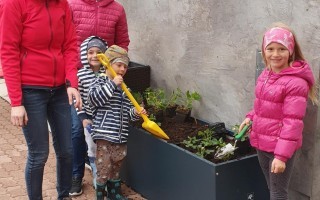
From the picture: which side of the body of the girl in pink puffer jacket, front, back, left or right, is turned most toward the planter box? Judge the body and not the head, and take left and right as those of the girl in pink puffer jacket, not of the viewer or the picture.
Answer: right

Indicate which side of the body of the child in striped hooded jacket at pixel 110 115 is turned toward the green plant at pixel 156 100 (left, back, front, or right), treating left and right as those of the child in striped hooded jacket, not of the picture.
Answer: left

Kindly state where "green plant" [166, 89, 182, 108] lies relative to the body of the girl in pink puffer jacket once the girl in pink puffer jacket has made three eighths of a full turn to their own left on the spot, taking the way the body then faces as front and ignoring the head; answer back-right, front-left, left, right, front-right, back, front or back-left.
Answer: back-left

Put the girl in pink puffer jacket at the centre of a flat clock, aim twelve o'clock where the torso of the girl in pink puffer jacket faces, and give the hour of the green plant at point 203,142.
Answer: The green plant is roughly at 3 o'clock from the girl in pink puffer jacket.

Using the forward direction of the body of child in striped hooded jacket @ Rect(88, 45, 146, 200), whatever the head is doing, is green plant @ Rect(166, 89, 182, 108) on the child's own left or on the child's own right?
on the child's own left

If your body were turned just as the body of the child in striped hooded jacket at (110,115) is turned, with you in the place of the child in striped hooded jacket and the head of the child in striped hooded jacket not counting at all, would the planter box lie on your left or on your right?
on your left

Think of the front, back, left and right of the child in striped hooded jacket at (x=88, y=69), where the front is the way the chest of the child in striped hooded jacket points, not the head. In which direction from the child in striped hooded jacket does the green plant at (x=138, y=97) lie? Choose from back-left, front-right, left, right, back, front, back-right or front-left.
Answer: left

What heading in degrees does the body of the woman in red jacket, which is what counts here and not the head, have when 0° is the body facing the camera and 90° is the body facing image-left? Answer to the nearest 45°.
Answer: approximately 315°

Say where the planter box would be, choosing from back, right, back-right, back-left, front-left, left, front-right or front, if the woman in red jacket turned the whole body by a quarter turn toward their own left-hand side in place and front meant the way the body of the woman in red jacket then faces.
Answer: front

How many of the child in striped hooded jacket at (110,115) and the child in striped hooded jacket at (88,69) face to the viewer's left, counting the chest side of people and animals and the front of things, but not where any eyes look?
0

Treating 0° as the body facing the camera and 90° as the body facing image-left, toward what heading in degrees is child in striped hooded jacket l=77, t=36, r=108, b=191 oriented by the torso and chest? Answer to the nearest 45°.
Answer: approximately 315°

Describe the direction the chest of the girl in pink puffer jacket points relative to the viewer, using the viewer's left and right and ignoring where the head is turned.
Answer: facing the viewer and to the left of the viewer

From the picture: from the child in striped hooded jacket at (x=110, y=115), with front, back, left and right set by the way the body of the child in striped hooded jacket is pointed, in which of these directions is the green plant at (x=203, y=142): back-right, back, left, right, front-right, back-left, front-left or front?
front-left

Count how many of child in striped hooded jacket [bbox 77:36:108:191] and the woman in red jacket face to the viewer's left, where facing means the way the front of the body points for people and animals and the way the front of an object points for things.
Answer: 0
